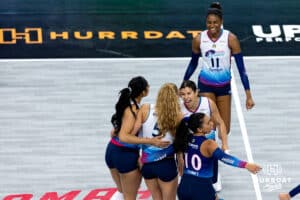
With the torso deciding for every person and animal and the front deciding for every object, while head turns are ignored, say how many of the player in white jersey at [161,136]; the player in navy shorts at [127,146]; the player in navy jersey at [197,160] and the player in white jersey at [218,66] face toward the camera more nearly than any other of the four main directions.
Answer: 1

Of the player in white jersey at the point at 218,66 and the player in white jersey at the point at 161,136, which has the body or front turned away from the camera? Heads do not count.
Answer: the player in white jersey at the point at 161,136

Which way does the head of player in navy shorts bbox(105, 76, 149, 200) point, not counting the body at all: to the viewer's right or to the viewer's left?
to the viewer's right

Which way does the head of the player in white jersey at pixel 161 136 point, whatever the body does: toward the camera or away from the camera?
away from the camera

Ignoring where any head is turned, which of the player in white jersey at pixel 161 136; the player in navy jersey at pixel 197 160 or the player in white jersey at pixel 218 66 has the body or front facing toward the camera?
the player in white jersey at pixel 218 66

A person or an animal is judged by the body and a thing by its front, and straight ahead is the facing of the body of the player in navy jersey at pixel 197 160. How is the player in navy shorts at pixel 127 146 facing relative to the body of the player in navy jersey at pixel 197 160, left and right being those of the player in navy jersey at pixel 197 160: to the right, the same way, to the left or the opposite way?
the same way

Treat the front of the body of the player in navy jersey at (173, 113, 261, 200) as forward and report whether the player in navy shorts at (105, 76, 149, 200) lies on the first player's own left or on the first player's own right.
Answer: on the first player's own left

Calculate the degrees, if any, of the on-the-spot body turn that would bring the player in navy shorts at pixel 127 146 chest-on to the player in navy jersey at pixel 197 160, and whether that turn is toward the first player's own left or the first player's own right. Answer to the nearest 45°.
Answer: approximately 90° to the first player's own right

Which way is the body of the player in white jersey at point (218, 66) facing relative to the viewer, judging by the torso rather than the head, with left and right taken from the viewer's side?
facing the viewer

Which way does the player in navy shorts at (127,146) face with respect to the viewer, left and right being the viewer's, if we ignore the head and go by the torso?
facing away from the viewer and to the right of the viewer

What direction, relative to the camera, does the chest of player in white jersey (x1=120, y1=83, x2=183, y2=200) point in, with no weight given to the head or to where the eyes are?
away from the camera
